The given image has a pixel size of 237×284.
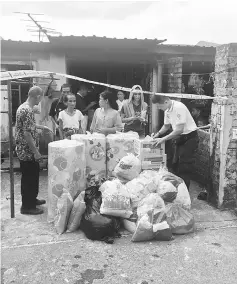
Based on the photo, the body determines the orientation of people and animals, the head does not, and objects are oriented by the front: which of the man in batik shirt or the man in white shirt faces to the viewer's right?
the man in batik shirt

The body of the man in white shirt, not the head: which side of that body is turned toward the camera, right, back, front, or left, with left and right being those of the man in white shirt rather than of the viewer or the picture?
left

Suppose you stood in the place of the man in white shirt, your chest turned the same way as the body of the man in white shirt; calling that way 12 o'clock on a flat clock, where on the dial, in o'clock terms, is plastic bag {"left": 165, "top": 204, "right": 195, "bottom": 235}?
The plastic bag is roughly at 9 o'clock from the man in white shirt.

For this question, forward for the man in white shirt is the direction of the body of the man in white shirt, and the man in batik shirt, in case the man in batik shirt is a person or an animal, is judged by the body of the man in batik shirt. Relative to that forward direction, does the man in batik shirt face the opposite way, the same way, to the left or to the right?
the opposite way

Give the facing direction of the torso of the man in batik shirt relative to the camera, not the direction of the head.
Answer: to the viewer's right

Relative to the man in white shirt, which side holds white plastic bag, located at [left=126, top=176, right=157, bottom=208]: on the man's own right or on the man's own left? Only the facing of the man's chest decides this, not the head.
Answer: on the man's own left

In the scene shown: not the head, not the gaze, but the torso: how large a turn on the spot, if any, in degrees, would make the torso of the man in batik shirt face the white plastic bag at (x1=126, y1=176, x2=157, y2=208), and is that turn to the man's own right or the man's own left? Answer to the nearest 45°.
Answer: approximately 45° to the man's own right

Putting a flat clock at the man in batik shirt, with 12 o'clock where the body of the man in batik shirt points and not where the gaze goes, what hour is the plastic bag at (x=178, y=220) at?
The plastic bag is roughly at 1 o'clock from the man in batik shirt.

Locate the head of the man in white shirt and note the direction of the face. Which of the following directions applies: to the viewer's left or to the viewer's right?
to the viewer's left

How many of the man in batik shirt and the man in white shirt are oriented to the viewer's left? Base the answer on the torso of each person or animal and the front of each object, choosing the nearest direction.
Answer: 1
